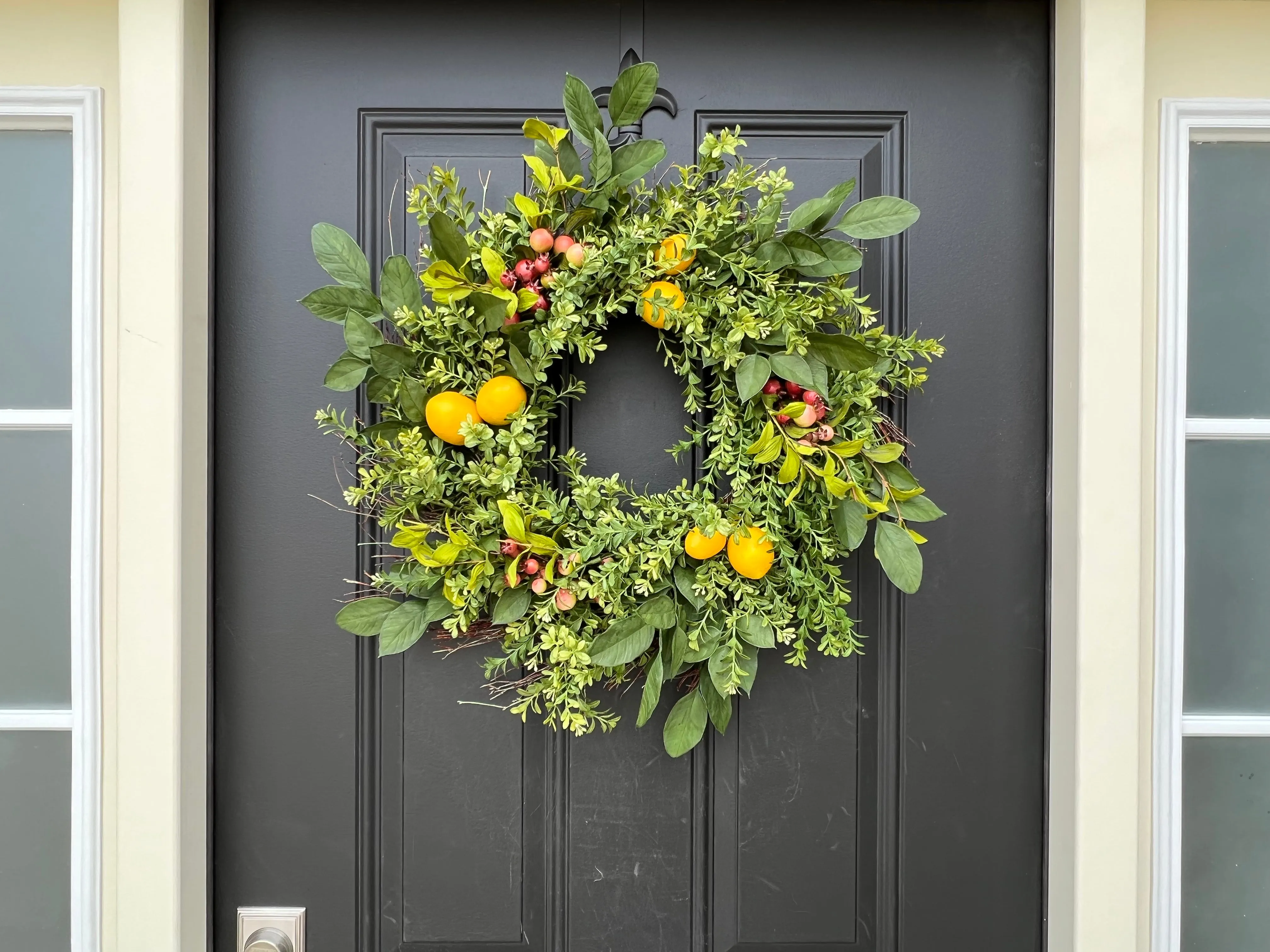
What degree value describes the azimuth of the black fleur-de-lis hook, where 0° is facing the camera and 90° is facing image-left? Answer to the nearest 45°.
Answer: approximately 0°
